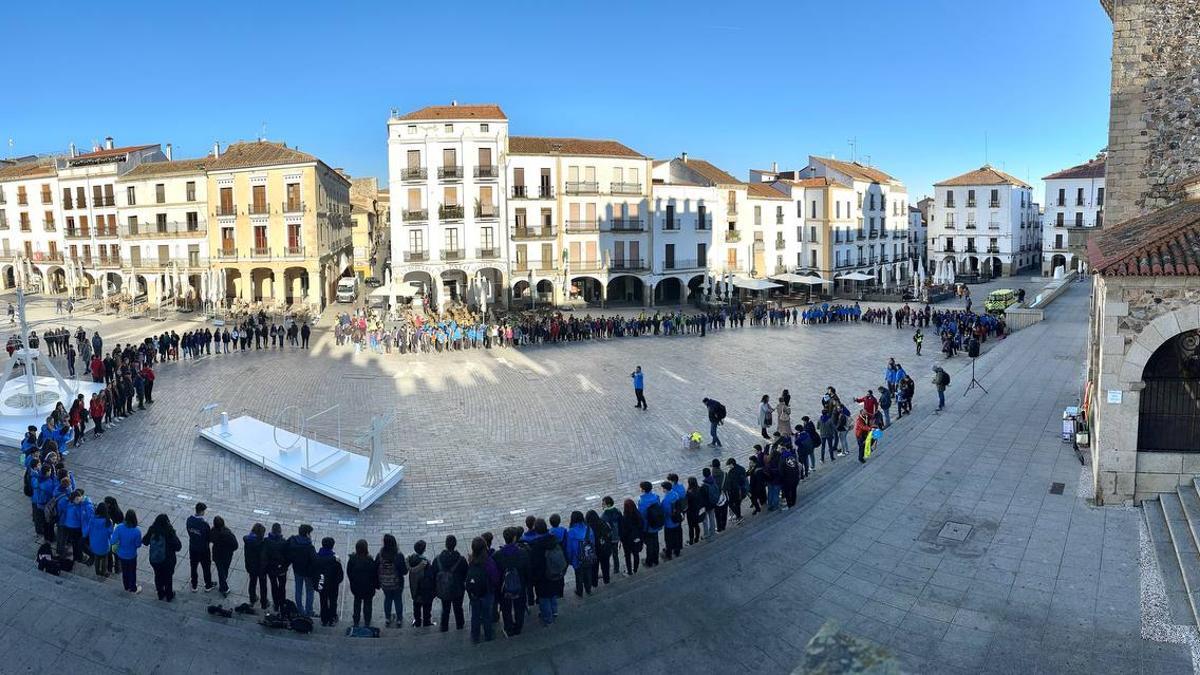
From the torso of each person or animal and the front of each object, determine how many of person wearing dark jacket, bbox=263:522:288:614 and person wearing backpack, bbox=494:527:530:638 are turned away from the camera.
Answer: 2

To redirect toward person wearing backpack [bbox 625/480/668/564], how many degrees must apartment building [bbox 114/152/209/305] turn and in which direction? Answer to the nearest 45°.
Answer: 0° — it already faces them

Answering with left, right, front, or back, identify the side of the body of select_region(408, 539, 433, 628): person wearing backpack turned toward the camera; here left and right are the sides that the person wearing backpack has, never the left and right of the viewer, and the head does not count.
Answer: back

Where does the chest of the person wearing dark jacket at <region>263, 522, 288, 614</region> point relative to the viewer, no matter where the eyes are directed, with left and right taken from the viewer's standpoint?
facing away from the viewer

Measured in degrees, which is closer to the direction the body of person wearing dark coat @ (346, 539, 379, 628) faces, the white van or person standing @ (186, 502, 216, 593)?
the white van

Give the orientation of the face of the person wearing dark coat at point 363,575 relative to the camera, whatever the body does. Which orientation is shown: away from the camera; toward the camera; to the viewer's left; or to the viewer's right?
away from the camera

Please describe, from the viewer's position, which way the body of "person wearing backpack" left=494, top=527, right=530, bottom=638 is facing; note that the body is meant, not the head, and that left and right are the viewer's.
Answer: facing away from the viewer

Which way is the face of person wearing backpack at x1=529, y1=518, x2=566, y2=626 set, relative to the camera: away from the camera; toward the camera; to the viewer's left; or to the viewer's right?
away from the camera

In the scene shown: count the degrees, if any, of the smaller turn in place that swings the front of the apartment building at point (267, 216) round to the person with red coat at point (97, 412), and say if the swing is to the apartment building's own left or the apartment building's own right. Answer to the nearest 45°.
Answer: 0° — it already faces them

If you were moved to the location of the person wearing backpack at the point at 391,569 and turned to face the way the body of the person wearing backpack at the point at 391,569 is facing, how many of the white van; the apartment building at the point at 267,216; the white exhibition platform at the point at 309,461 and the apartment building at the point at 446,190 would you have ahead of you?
4

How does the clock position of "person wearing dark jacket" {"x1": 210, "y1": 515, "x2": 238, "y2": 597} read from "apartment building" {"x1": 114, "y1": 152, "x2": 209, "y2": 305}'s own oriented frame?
The person wearing dark jacket is roughly at 12 o'clock from the apartment building.

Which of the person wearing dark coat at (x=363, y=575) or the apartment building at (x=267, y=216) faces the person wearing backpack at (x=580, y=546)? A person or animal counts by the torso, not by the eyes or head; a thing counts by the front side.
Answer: the apartment building

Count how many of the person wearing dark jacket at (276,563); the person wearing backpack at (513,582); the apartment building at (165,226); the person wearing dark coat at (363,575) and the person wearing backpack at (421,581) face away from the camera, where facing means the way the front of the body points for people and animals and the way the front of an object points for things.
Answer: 4

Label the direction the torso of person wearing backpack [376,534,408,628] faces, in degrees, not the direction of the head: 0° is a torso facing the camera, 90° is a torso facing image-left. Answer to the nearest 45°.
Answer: approximately 180°

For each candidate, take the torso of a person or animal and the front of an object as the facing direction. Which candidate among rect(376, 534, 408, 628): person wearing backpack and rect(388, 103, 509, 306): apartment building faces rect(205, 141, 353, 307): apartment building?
the person wearing backpack

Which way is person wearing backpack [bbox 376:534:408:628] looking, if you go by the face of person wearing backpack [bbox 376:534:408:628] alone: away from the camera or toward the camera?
away from the camera
